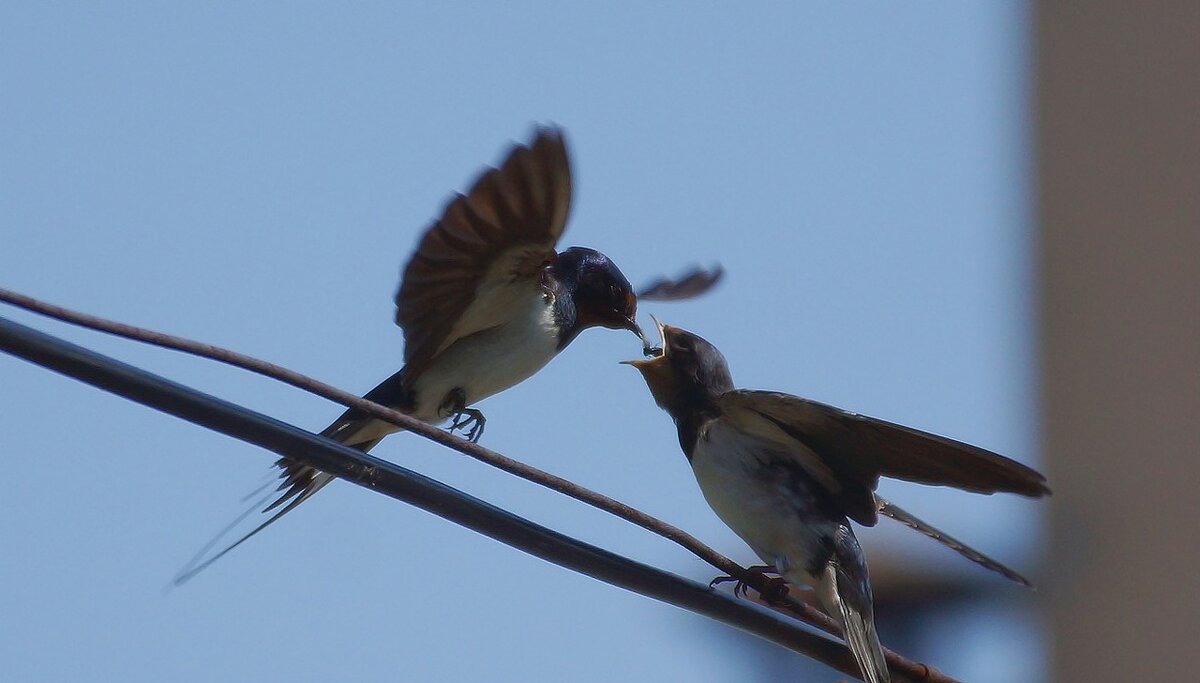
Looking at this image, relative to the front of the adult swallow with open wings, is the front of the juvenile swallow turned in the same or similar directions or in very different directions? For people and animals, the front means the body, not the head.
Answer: very different directions

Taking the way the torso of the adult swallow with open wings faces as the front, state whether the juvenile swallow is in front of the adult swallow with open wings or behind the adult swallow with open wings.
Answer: in front

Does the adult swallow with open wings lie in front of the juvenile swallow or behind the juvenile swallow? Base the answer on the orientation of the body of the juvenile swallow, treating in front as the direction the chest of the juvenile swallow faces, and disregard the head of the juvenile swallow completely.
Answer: in front

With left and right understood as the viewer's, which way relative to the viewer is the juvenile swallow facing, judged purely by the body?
facing to the left of the viewer

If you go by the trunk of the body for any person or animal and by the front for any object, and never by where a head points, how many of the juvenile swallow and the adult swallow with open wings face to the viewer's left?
1

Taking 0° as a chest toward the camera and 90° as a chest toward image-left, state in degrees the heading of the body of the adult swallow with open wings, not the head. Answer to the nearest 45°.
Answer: approximately 270°
